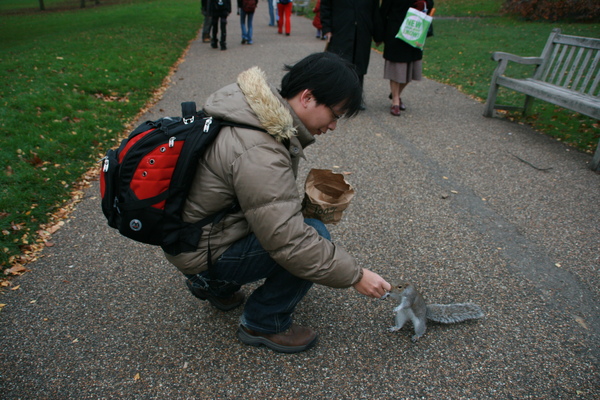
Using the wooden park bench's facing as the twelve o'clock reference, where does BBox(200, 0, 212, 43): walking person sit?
The walking person is roughly at 2 o'clock from the wooden park bench.
